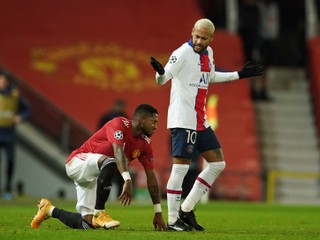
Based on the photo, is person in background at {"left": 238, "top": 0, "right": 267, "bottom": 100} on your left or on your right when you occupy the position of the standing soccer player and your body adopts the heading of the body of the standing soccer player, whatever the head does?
on your left

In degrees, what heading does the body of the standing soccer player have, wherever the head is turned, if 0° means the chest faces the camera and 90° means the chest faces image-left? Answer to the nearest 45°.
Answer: approximately 315°

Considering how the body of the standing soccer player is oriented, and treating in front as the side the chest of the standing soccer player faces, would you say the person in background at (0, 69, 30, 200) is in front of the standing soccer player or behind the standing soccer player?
behind

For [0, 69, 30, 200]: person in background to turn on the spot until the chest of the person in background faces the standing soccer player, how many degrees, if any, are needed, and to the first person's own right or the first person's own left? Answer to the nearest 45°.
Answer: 0° — they already face them
